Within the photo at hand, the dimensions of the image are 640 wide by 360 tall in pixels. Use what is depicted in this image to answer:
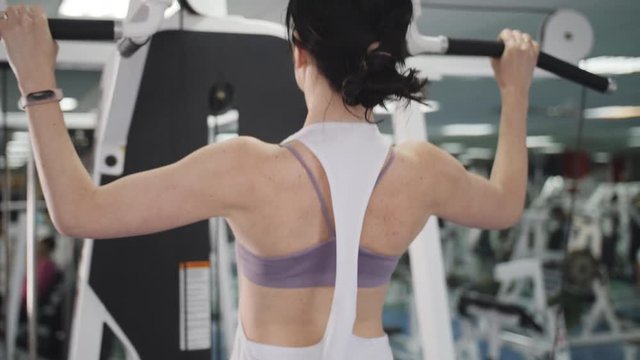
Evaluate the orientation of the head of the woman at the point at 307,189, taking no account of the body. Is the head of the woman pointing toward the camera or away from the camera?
away from the camera

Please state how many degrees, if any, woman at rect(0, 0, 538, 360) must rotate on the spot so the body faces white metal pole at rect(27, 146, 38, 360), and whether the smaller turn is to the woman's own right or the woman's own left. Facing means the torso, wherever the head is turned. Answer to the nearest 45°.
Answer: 0° — they already face it

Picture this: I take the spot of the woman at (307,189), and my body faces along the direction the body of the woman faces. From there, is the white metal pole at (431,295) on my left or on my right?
on my right

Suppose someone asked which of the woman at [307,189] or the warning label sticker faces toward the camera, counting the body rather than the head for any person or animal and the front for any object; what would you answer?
the warning label sticker

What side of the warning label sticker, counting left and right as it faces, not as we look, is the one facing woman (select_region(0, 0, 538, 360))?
front

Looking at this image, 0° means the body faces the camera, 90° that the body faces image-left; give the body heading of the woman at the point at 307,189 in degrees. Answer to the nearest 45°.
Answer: approximately 135°

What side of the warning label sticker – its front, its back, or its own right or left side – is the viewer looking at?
front

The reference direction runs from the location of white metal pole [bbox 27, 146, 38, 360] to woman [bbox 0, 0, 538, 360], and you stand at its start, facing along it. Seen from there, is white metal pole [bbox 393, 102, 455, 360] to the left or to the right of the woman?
left

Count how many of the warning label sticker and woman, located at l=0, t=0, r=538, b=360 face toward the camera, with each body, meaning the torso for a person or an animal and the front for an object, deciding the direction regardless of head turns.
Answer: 1
